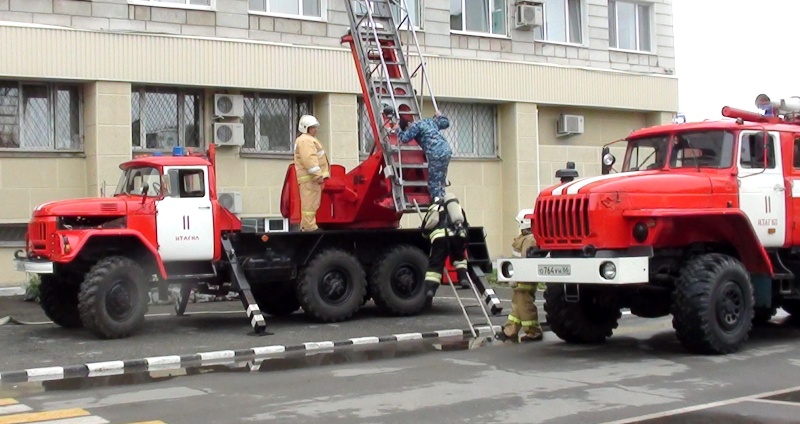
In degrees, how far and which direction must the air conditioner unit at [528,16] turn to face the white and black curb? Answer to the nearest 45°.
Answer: approximately 45° to its right

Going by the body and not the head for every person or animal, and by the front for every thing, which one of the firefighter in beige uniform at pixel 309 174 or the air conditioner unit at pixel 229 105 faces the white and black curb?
the air conditioner unit

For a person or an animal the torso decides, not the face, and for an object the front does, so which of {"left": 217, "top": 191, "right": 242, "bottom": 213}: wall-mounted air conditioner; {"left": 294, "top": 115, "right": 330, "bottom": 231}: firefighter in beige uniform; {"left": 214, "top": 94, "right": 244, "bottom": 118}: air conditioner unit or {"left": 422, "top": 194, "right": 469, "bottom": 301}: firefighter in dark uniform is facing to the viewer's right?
the firefighter in beige uniform

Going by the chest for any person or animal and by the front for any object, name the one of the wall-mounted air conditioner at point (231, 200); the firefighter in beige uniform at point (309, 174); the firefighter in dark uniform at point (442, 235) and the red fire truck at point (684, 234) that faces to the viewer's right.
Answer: the firefighter in beige uniform

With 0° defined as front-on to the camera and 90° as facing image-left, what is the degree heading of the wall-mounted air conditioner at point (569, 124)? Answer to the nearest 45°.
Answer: approximately 315°

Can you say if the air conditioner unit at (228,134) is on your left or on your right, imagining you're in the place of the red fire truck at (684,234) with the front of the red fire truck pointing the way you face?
on your right

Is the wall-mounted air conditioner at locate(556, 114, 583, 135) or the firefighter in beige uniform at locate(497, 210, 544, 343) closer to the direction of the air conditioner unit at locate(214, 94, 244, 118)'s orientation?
the firefighter in beige uniform

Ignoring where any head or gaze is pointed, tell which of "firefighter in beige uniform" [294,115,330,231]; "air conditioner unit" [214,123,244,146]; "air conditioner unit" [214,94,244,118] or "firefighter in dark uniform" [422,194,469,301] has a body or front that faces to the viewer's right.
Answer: the firefighter in beige uniform

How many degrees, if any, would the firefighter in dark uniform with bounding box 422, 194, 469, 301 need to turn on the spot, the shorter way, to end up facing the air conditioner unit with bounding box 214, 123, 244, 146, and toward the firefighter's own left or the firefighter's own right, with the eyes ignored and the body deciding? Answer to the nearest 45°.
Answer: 0° — they already face it
